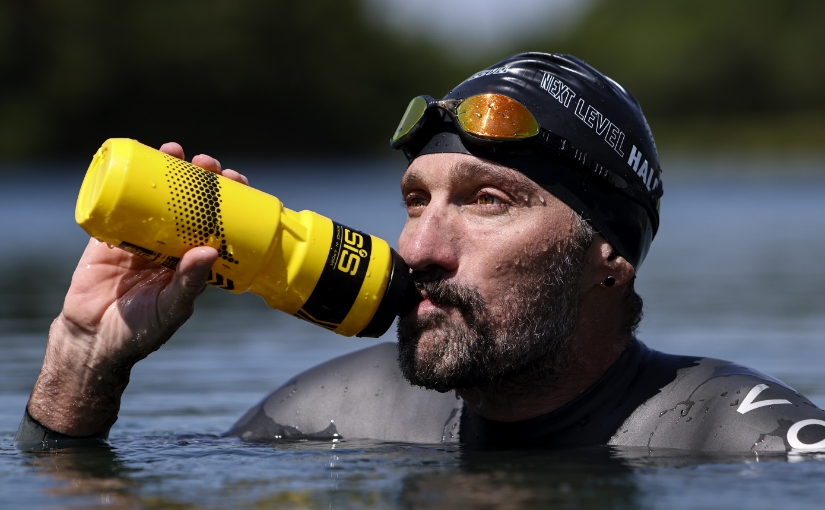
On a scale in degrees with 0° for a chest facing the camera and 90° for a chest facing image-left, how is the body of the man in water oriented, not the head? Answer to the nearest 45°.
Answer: approximately 45°

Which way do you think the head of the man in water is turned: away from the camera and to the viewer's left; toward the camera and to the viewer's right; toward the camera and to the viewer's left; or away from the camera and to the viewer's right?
toward the camera and to the viewer's left
